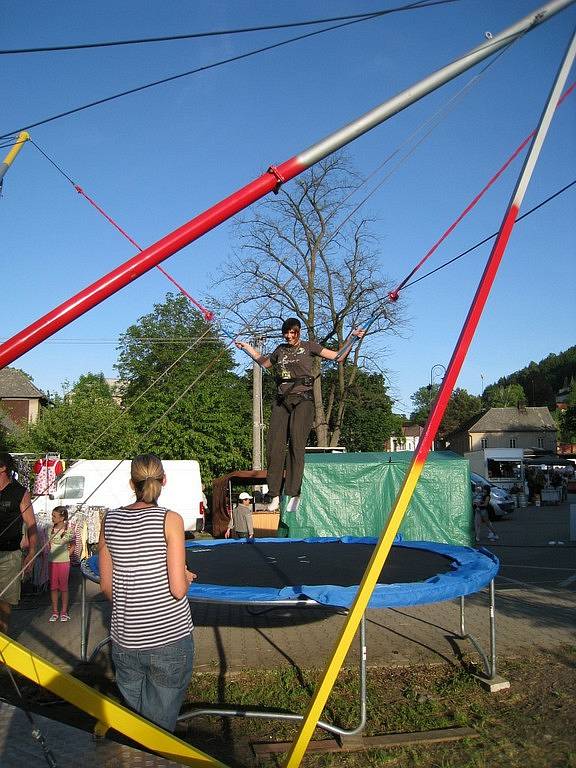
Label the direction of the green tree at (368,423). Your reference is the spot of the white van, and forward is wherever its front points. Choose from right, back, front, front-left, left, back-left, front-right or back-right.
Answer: back-right

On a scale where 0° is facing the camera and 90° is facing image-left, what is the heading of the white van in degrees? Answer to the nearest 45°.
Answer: approximately 90°

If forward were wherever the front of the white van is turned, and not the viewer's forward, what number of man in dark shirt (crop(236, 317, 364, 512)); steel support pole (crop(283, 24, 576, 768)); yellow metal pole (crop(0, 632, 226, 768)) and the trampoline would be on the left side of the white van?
4

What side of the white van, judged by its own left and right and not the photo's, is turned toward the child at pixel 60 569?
left

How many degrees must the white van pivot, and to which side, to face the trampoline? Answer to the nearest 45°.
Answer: approximately 90° to its left

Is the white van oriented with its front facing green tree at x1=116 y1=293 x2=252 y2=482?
no

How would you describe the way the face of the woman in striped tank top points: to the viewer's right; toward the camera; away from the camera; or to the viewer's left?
away from the camera

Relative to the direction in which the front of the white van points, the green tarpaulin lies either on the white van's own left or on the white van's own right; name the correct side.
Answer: on the white van's own left

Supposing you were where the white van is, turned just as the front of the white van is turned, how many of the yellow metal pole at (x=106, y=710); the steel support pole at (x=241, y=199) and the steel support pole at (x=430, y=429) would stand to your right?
0

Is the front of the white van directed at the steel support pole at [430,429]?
no

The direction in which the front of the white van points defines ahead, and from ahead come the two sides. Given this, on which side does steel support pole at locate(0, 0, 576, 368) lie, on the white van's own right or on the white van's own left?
on the white van's own left

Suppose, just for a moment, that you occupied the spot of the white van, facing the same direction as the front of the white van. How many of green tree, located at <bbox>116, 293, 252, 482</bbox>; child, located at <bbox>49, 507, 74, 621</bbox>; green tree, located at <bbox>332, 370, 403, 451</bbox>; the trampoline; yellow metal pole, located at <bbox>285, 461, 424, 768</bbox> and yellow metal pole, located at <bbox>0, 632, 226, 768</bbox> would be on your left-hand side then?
4

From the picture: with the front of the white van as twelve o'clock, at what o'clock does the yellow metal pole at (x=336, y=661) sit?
The yellow metal pole is roughly at 9 o'clock from the white van.

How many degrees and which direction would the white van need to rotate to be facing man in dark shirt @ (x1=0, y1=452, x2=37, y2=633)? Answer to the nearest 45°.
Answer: approximately 90° to its left

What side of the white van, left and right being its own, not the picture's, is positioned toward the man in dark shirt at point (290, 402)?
left
